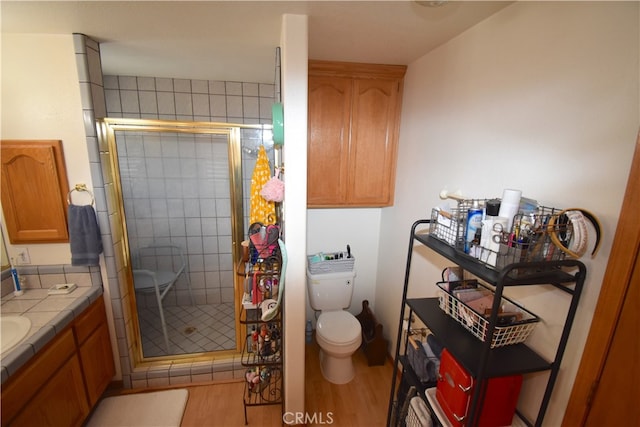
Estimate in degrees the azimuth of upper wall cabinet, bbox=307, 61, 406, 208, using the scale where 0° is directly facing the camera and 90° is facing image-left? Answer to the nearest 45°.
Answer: approximately 0°

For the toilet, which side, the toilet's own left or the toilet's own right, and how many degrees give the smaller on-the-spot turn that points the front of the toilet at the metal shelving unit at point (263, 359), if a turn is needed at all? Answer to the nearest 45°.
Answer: approximately 45° to the toilet's own right

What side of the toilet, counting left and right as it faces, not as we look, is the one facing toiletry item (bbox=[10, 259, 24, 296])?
right

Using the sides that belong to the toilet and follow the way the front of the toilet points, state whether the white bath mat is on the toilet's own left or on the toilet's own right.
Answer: on the toilet's own right

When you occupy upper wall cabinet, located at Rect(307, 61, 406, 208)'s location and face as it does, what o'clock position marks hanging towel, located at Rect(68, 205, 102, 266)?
The hanging towel is roughly at 2 o'clock from the upper wall cabinet.

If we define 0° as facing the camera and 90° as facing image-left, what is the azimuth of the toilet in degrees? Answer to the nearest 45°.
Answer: approximately 0°

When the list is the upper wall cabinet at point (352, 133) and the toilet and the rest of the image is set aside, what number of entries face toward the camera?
2
